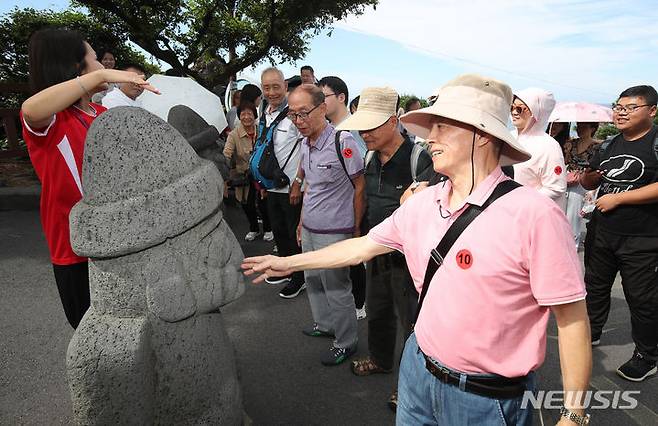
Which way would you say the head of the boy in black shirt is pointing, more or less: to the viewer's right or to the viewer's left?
to the viewer's left

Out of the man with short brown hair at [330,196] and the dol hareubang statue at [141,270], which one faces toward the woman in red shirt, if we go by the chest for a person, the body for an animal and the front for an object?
the man with short brown hair

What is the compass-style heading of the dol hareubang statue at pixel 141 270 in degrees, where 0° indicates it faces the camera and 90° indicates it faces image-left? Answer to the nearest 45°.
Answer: approximately 270°

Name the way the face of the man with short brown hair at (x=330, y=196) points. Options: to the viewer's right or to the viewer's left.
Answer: to the viewer's left

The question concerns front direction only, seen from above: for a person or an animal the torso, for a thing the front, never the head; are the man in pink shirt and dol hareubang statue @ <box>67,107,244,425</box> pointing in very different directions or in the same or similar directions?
very different directions

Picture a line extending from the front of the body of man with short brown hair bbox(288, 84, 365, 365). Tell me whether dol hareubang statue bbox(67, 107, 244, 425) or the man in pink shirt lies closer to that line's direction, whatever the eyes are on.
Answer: the dol hareubang statue

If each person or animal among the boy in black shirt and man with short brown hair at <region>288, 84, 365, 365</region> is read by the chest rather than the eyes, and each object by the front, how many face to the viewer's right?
0

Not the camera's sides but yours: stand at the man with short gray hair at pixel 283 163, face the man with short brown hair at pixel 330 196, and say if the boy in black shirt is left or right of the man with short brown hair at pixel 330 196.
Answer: left

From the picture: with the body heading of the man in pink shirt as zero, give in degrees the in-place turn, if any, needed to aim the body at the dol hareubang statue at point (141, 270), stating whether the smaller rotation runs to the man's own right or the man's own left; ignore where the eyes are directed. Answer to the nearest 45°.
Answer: approximately 45° to the man's own right

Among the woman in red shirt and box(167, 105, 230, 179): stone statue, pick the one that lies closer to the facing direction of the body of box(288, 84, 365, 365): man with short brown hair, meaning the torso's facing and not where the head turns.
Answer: the woman in red shirt

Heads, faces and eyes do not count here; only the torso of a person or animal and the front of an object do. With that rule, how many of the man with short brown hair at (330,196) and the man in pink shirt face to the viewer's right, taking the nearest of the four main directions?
0
